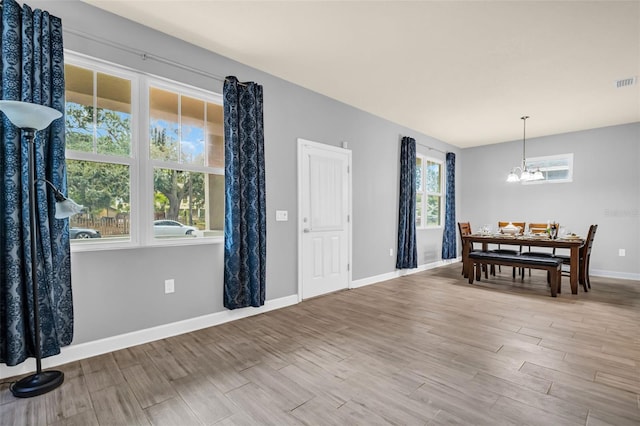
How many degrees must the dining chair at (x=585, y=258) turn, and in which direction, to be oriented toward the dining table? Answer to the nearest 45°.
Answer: approximately 45° to its left

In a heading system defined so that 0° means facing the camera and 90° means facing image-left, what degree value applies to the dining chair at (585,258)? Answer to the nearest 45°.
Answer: approximately 90°

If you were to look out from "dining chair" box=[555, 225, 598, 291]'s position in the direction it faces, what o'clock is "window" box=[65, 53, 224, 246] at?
The window is roughly at 10 o'clock from the dining chair.

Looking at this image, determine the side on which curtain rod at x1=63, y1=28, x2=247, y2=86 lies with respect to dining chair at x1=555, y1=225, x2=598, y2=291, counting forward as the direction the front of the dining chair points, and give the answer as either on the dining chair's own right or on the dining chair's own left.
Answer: on the dining chair's own left

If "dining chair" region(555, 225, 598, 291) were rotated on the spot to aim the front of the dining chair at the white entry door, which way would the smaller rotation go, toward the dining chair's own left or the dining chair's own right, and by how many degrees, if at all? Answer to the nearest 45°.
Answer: approximately 45° to the dining chair's own left

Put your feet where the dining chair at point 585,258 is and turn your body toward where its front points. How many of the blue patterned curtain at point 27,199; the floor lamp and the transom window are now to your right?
1

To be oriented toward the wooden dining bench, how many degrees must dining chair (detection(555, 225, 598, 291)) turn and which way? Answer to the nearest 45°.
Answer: approximately 45° to its left

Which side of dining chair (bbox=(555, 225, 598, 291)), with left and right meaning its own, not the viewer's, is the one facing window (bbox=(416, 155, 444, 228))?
front
